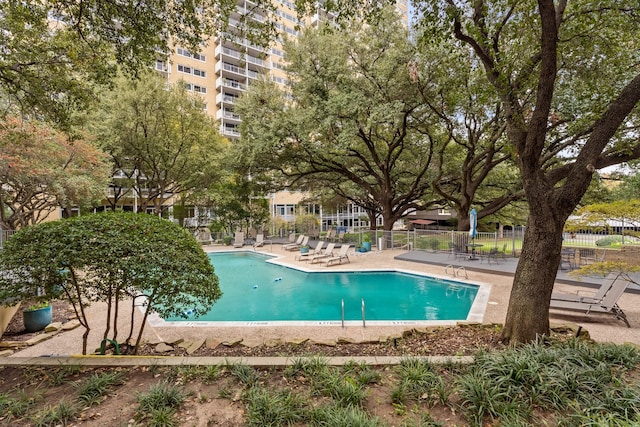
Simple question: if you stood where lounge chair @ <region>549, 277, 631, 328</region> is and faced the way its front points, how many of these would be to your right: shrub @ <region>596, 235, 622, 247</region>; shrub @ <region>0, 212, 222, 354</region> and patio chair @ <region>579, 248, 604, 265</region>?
2

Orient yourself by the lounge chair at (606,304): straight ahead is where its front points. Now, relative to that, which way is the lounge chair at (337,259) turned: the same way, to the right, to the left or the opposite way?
to the left

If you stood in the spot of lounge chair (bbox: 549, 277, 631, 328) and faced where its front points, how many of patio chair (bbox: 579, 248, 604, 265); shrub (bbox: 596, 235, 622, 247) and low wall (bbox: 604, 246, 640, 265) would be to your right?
3

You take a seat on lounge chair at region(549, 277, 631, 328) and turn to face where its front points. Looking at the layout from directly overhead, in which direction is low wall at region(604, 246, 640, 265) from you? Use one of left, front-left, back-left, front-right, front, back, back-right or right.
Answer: right

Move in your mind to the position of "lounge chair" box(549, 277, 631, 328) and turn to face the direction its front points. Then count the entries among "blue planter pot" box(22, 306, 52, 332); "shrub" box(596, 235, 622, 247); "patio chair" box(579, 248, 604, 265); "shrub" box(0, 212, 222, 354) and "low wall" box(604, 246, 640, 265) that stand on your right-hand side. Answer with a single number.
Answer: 3

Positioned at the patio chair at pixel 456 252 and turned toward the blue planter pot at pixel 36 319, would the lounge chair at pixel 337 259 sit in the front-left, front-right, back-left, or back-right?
front-right

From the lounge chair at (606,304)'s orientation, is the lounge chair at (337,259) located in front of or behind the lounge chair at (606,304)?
in front

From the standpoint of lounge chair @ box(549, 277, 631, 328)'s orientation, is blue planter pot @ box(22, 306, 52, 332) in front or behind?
in front

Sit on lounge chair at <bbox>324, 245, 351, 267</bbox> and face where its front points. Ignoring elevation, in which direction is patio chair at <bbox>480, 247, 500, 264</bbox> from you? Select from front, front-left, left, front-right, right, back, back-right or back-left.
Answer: back-left

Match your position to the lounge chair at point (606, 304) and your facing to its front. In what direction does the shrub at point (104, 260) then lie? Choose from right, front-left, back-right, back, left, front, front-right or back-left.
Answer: front-left

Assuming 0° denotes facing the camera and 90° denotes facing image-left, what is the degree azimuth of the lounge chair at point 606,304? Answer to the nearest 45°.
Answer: approximately 90°

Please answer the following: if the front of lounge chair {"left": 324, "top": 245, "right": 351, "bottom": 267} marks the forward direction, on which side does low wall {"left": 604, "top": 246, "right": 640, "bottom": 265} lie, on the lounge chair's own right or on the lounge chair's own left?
on the lounge chair's own left

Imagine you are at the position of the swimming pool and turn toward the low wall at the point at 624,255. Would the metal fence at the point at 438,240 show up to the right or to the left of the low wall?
left

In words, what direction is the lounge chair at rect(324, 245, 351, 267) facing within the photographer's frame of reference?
facing the viewer and to the left of the viewer

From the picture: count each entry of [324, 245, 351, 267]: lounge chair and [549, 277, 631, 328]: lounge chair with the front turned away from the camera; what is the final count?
0

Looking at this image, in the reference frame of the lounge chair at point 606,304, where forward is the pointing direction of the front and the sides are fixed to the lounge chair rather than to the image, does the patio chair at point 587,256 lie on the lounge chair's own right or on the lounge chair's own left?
on the lounge chair's own right
